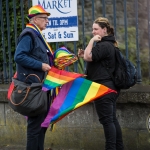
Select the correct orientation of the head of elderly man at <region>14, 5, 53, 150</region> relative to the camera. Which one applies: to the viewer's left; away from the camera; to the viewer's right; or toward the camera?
to the viewer's right

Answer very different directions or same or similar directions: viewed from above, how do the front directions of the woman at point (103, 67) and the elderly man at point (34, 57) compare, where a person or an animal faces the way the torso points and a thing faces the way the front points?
very different directions

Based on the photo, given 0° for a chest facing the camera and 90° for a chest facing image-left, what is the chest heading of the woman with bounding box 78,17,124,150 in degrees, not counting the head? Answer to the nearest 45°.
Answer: approximately 90°

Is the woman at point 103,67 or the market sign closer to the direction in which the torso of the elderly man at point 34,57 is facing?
the woman

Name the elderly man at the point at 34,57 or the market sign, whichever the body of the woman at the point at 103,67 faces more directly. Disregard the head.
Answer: the elderly man

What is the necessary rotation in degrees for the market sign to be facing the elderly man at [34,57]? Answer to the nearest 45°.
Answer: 0° — it already faces them

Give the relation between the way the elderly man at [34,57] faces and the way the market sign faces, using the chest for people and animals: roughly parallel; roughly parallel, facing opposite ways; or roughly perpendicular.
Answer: roughly perpendicular

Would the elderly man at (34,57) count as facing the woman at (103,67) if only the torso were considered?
yes

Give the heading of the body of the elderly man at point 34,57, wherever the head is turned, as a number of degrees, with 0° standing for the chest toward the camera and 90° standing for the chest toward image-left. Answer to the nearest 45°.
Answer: approximately 270°

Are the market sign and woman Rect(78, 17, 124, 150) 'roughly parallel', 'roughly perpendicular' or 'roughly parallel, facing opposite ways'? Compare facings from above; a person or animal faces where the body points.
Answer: roughly perpendicular
